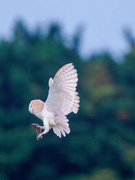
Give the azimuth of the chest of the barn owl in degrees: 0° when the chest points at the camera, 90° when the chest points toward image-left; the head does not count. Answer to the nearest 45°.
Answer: approximately 90°
